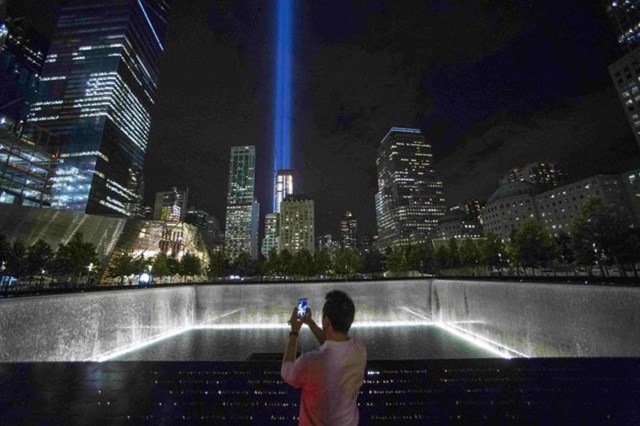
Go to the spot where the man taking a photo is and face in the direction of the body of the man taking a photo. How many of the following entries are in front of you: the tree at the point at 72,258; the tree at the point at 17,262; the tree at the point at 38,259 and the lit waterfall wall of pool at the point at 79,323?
4

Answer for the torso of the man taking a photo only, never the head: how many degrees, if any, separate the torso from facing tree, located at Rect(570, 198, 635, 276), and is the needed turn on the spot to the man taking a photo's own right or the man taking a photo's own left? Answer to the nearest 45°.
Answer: approximately 90° to the man taking a photo's own right

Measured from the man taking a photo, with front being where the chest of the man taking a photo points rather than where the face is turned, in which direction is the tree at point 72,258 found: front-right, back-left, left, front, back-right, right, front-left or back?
front

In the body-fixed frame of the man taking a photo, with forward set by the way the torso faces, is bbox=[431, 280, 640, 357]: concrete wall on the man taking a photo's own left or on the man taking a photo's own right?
on the man taking a photo's own right

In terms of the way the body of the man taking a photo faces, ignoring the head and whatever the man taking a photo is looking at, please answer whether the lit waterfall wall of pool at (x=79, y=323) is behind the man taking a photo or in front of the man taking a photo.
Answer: in front

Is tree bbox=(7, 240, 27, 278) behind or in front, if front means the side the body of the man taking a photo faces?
in front

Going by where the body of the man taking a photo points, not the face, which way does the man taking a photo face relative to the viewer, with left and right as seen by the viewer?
facing away from the viewer and to the left of the viewer

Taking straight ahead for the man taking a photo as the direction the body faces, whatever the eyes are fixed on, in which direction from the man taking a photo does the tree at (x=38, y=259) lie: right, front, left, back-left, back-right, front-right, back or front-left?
front

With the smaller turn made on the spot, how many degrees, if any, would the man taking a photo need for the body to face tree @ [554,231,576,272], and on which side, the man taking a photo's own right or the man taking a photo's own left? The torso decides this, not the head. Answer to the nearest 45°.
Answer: approximately 90° to the man taking a photo's own right

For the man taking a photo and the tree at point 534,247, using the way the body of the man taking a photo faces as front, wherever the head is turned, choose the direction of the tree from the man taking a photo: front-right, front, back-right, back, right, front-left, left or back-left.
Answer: right

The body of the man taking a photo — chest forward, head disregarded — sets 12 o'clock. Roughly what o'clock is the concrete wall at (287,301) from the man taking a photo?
The concrete wall is roughly at 1 o'clock from the man taking a photo.
